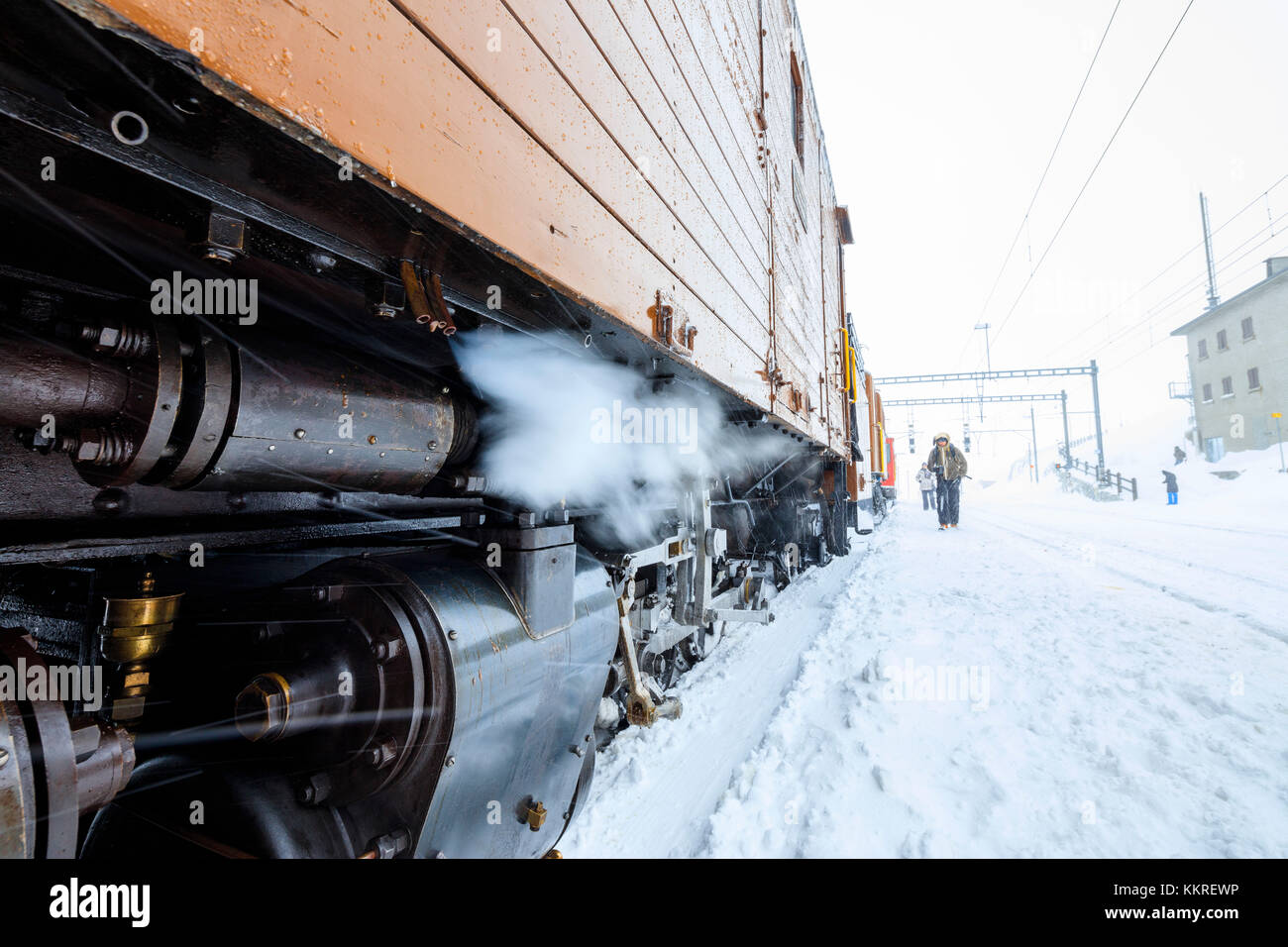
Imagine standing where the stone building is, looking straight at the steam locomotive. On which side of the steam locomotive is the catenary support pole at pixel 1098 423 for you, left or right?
right

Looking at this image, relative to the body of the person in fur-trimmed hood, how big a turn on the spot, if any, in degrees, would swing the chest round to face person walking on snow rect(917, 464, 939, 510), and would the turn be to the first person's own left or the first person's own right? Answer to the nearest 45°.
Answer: approximately 180°

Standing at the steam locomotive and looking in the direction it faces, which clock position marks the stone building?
The stone building is roughly at 7 o'clock from the steam locomotive.

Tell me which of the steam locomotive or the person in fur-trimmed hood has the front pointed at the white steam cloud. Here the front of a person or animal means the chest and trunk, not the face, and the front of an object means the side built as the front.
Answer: the person in fur-trimmed hood

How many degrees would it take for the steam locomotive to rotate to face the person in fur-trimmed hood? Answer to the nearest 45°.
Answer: approximately 180°

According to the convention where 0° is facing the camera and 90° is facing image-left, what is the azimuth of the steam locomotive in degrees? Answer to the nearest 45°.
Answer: approximately 45°

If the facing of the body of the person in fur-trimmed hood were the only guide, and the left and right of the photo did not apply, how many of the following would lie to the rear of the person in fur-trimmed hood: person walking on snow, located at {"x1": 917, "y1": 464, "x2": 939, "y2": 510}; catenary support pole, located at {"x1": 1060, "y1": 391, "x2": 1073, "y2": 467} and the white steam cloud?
2

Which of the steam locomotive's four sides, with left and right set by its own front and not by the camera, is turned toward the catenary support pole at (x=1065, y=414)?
back

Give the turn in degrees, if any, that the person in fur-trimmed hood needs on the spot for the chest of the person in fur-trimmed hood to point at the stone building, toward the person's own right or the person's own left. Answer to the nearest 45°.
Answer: approximately 135° to the person's own left

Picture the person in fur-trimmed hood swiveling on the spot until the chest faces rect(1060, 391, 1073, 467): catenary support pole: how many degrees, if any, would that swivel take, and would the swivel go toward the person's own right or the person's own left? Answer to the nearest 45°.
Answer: approximately 180°

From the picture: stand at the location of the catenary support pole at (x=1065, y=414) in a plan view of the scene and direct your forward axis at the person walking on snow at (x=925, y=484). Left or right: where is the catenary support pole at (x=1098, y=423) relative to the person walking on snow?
left

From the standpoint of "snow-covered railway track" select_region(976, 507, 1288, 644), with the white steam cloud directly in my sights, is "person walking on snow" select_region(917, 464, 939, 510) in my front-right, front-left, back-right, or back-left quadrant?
back-right

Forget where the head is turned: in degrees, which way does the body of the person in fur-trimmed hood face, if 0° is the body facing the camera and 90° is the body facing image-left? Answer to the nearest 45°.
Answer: approximately 0°
